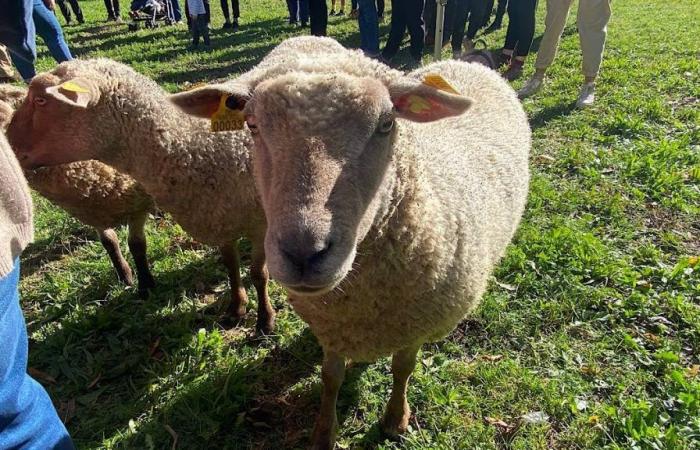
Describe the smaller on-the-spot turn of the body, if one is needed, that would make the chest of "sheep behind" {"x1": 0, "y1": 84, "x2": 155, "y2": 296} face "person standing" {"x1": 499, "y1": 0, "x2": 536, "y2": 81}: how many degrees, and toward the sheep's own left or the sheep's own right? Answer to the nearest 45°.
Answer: approximately 180°

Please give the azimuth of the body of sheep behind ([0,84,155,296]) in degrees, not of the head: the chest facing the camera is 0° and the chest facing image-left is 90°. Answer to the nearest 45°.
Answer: approximately 90°

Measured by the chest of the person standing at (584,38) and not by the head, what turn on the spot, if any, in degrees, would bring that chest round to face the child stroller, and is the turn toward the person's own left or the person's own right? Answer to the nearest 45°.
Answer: approximately 45° to the person's own right
